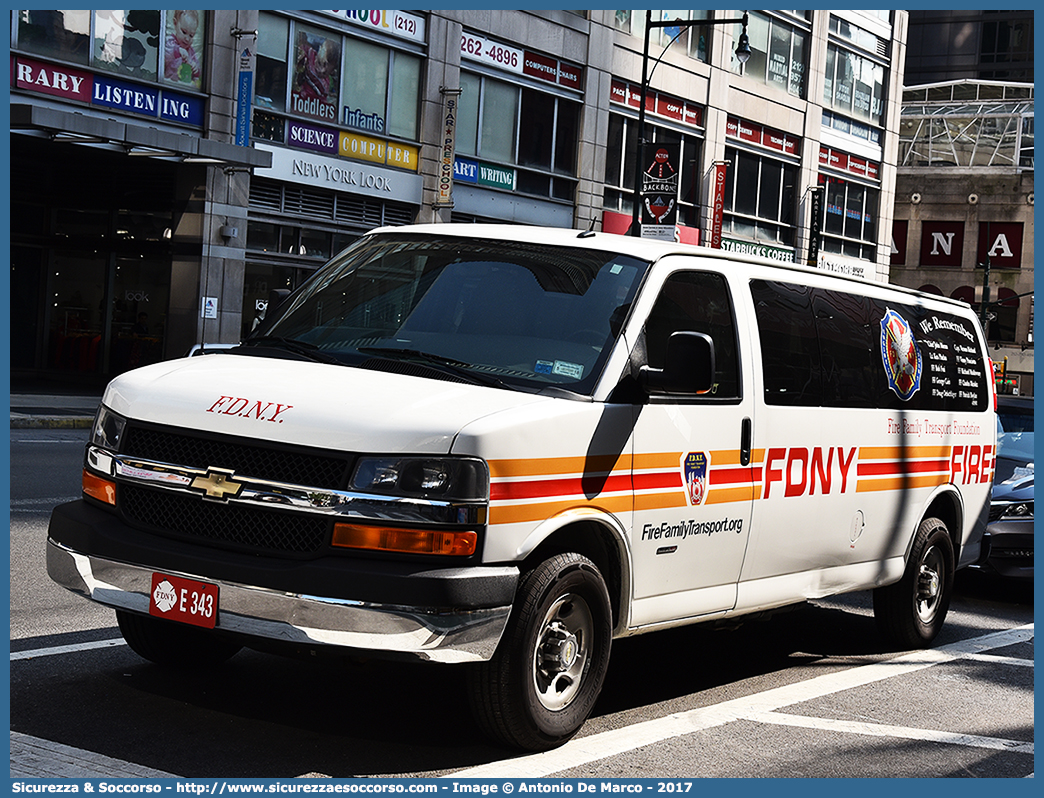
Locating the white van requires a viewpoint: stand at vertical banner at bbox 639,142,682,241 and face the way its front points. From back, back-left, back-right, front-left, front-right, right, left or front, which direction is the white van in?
front

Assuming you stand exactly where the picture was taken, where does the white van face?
facing the viewer and to the left of the viewer

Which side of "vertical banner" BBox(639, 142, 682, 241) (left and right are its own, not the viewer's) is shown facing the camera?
front

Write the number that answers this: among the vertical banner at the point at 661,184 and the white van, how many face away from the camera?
0

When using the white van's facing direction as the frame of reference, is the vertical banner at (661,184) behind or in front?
behind
